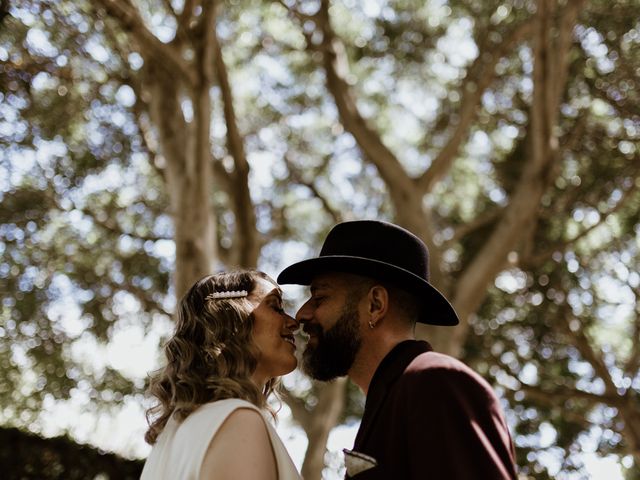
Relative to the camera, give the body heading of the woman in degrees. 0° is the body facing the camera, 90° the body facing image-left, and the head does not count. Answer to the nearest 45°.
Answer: approximately 270°

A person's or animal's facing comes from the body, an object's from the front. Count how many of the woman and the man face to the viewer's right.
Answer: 1

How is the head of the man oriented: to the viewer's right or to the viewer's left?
to the viewer's left

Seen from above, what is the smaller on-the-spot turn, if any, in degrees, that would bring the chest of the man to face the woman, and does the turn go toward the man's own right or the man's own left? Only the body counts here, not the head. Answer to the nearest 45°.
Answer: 0° — they already face them

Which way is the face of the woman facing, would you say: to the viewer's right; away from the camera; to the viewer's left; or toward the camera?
to the viewer's right

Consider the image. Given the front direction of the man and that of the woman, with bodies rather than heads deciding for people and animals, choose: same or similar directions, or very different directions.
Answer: very different directions

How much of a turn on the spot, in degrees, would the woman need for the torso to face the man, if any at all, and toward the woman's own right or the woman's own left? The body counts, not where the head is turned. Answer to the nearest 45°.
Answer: approximately 45° to the woman's own right

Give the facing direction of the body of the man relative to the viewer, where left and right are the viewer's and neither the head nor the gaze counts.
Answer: facing to the left of the viewer
